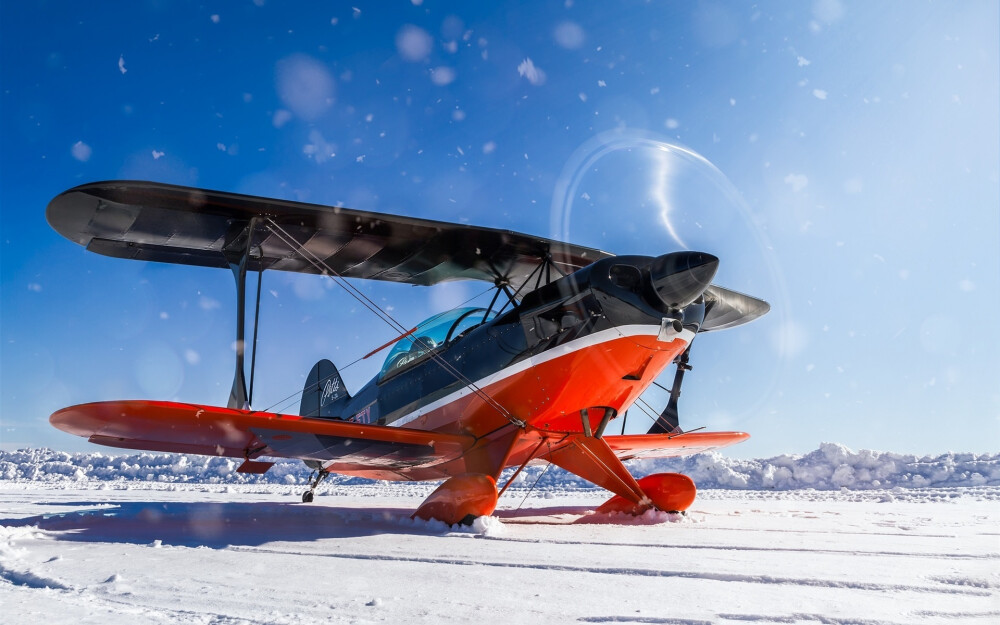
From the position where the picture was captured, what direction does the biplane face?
facing the viewer and to the right of the viewer
